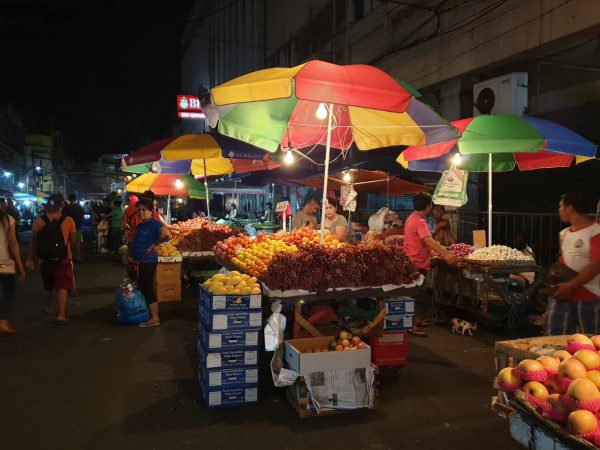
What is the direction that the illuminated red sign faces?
toward the camera

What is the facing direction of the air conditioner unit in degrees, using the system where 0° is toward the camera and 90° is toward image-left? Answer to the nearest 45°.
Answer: approximately 45°

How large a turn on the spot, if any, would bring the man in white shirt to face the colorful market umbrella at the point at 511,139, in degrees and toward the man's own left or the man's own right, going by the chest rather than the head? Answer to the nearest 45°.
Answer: approximately 135° to the man's own right

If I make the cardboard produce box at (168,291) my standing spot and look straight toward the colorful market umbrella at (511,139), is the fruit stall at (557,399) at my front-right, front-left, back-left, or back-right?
front-right

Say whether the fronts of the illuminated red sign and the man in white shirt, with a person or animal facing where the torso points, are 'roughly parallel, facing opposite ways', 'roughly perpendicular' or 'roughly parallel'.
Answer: roughly perpendicular

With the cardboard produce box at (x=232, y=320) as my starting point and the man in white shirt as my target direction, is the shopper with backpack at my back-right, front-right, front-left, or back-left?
back-left

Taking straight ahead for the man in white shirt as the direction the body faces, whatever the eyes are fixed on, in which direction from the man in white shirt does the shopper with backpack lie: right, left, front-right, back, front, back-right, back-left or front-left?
front-right

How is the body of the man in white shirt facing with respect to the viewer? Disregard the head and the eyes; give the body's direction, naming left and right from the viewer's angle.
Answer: facing the viewer and to the left of the viewer

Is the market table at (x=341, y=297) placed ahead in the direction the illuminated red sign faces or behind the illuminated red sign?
ahead

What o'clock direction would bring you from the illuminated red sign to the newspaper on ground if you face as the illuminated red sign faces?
The newspaper on ground is roughly at 12 o'clock from the illuminated red sign.

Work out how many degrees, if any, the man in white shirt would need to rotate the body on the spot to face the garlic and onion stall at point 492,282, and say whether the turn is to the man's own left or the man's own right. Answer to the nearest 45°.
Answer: approximately 90° to the man's own right

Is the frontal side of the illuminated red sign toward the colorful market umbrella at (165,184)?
yes

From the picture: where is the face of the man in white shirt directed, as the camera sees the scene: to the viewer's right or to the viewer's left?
to the viewer's left

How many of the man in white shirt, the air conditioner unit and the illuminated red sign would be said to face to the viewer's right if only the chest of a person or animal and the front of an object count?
0

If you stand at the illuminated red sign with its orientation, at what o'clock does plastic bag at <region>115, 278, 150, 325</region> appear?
The plastic bag is roughly at 12 o'clock from the illuminated red sign.

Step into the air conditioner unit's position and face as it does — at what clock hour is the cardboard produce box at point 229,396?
The cardboard produce box is roughly at 11 o'clock from the air conditioner unit.

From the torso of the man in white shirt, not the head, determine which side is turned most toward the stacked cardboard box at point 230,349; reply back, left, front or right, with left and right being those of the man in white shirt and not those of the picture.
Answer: front

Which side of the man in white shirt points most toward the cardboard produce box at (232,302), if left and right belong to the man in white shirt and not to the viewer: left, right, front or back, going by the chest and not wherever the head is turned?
front

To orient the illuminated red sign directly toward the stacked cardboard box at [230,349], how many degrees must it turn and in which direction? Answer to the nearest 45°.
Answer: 0° — it already faces it

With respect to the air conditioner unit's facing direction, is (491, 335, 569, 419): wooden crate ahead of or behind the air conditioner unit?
ahead

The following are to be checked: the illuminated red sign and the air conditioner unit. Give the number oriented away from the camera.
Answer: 0
